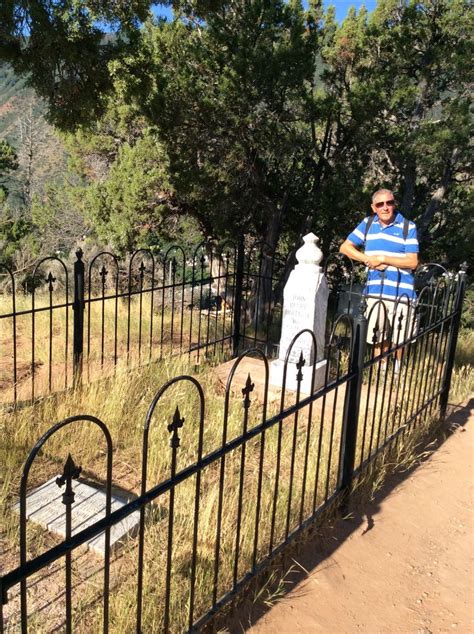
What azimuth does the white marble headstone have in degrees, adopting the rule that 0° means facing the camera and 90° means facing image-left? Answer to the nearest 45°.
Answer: approximately 45°

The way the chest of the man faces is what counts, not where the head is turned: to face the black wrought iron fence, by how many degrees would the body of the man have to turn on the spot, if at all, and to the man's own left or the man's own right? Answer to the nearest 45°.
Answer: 0° — they already face it

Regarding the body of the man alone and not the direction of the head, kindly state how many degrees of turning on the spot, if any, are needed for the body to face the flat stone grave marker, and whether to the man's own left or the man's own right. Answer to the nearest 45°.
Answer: approximately 45° to the man's own right

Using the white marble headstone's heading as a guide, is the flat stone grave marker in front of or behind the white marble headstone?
in front

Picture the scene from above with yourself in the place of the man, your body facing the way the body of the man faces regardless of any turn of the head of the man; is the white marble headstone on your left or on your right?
on your right

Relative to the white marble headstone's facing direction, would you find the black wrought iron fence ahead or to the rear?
ahead

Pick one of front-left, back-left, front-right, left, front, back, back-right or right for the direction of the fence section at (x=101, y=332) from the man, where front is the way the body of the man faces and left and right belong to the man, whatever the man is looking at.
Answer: right

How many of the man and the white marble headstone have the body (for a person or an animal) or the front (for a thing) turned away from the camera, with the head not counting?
0

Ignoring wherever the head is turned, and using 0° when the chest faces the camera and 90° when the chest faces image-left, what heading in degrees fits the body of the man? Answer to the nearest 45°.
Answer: approximately 0°
